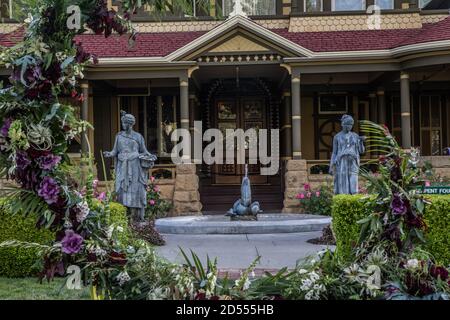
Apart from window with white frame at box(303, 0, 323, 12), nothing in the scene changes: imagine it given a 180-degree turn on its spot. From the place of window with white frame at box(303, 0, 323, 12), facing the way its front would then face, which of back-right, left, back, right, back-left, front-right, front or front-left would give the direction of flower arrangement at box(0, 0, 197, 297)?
back

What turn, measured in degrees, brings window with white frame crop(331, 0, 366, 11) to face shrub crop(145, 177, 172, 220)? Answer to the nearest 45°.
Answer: approximately 45° to its right

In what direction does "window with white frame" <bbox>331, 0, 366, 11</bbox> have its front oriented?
toward the camera

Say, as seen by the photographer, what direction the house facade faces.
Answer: facing the viewer

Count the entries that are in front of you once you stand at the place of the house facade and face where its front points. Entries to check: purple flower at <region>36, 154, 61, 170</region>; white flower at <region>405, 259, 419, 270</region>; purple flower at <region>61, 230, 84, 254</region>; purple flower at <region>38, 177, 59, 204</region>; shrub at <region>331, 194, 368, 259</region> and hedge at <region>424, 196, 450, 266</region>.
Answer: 6

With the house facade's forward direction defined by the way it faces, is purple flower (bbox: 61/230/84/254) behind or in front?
in front

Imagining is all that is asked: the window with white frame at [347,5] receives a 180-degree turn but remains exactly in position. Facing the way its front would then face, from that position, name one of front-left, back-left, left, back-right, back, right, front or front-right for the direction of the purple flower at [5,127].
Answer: back

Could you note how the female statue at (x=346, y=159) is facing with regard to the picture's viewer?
facing the viewer

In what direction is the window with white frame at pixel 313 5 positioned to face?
toward the camera

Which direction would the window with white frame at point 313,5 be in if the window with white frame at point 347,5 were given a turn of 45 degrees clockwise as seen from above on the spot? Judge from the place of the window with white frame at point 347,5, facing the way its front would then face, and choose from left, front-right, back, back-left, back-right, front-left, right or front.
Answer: front-right

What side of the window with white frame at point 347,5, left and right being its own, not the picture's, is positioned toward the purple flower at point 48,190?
front

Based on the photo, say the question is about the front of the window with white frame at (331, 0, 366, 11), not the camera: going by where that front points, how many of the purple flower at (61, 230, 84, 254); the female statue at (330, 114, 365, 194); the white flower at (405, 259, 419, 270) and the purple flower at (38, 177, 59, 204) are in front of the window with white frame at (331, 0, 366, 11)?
4

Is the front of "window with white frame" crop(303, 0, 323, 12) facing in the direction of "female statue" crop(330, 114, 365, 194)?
yes

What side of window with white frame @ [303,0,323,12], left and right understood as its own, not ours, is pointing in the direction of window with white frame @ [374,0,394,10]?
left

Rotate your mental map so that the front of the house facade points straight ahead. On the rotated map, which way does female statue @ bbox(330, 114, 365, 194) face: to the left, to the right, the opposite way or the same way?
the same way

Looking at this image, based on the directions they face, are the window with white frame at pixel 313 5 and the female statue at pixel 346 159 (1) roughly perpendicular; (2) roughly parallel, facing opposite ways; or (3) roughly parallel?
roughly parallel

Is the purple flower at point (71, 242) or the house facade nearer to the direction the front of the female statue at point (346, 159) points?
the purple flower
